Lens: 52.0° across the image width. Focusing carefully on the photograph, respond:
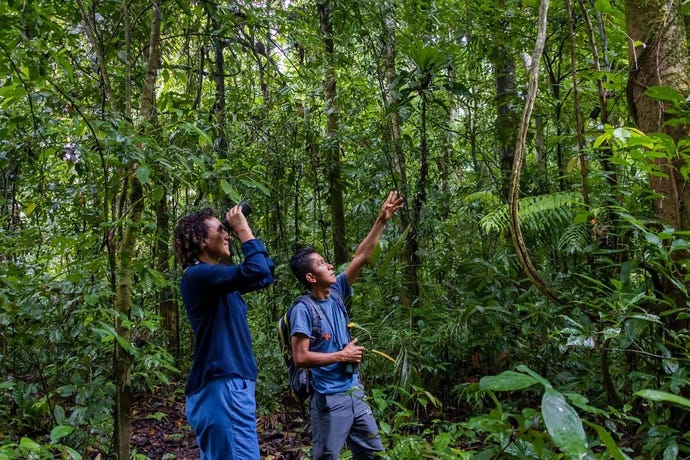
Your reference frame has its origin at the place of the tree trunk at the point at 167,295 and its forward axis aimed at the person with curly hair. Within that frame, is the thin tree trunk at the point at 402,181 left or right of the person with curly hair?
left

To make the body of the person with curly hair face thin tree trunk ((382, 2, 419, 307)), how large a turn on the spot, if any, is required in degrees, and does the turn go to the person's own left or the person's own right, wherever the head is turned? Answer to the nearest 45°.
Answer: approximately 45° to the person's own left

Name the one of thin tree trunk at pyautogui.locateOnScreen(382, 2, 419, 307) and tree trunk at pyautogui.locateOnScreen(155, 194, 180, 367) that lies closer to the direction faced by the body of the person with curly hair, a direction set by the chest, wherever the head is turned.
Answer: the thin tree trunk

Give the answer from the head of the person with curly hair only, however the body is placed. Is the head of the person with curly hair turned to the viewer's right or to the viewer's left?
to the viewer's right

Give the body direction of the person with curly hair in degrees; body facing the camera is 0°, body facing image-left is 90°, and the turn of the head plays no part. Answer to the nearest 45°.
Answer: approximately 270°

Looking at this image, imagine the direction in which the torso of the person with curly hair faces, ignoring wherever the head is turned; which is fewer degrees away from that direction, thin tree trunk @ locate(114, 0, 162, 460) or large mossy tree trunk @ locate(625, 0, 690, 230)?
the large mossy tree trunk

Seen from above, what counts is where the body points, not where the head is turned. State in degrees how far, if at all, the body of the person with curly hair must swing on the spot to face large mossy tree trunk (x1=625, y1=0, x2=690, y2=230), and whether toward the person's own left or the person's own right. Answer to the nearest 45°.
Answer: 0° — they already face it

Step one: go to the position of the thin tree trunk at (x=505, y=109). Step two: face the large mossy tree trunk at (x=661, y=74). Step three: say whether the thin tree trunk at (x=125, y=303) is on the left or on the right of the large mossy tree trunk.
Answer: right
